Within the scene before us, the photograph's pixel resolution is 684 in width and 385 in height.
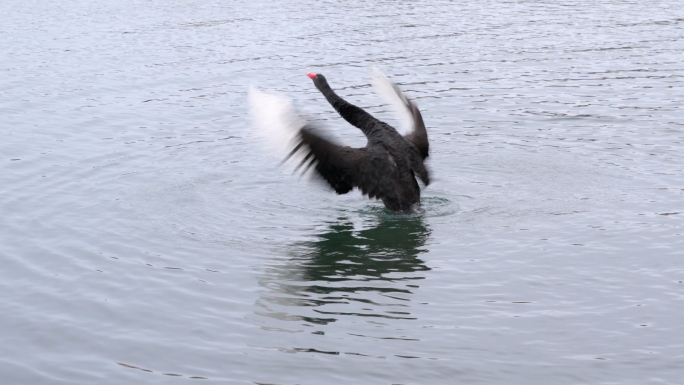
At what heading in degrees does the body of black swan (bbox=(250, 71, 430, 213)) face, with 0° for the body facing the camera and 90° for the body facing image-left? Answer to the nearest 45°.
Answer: approximately 135°
